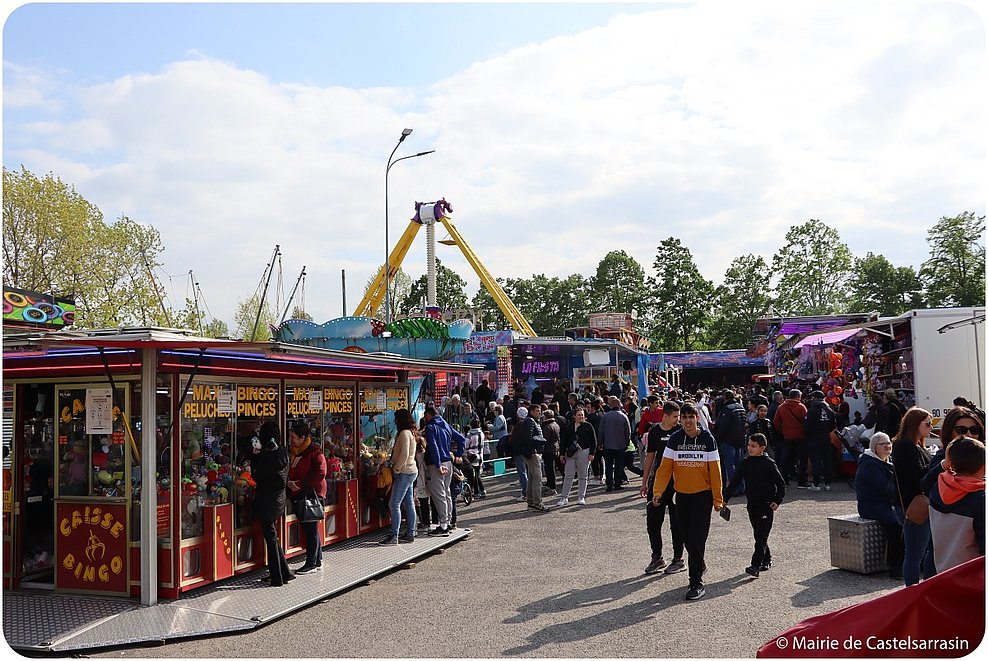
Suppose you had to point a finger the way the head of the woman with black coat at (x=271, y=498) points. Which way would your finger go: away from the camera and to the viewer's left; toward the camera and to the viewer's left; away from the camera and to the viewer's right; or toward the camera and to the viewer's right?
away from the camera and to the viewer's left

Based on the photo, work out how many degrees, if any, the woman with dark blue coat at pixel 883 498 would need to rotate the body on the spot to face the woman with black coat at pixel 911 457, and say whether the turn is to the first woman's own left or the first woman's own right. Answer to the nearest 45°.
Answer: approximately 90° to the first woman's own right

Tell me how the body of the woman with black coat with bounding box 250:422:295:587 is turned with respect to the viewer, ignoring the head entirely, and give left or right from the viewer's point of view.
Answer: facing away from the viewer and to the left of the viewer

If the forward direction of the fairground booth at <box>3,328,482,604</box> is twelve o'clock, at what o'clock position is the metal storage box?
The metal storage box is roughly at 11 o'clock from the fairground booth.

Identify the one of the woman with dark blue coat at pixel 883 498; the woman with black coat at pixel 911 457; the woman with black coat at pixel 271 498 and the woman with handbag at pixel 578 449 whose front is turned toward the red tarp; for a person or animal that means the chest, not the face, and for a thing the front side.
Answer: the woman with handbag

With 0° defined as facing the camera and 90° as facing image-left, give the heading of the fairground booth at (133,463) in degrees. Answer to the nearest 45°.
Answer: approximately 315°
